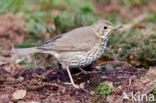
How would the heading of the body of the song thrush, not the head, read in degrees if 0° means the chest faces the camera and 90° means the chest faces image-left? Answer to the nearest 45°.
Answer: approximately 270°

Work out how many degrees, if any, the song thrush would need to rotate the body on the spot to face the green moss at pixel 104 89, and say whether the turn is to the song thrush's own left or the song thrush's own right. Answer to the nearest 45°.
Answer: approximately 45° to the song thrush's own right
